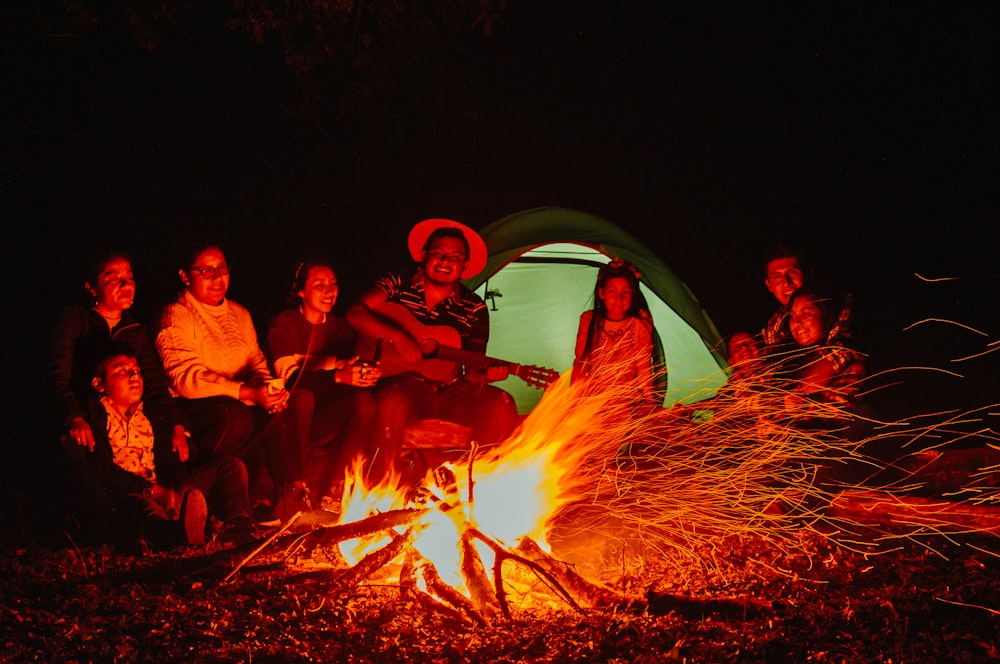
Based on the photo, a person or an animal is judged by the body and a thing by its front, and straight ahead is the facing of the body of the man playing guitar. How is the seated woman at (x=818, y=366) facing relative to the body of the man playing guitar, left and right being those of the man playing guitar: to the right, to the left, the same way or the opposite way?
to the right

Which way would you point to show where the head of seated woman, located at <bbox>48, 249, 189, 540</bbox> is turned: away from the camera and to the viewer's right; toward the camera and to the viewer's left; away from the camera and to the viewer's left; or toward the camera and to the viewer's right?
toward the camera and to the viewer's right

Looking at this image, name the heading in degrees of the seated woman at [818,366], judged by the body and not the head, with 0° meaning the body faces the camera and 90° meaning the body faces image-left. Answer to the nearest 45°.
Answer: approximately 45°

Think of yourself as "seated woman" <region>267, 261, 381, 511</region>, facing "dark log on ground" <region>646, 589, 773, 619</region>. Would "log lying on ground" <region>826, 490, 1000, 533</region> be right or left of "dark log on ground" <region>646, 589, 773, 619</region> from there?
left

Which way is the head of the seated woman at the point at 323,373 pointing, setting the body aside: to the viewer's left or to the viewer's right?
to the viewer's right

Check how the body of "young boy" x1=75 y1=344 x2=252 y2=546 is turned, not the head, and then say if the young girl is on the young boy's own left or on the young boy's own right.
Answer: on the young boy's own left

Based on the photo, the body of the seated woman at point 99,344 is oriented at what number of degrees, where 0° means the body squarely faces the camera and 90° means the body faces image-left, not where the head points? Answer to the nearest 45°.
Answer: approximately 315°

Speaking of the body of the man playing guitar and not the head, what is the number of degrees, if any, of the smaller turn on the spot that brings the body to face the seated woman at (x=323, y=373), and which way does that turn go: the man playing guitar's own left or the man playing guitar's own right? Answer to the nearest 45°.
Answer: approximately 90° to the man playing guitar's own right

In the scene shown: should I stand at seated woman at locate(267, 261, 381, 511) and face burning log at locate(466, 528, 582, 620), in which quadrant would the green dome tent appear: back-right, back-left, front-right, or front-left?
back-left

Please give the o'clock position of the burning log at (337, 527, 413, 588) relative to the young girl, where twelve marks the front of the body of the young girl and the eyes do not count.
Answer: The burning log is roughly at 1 o'clock from the young girl.
